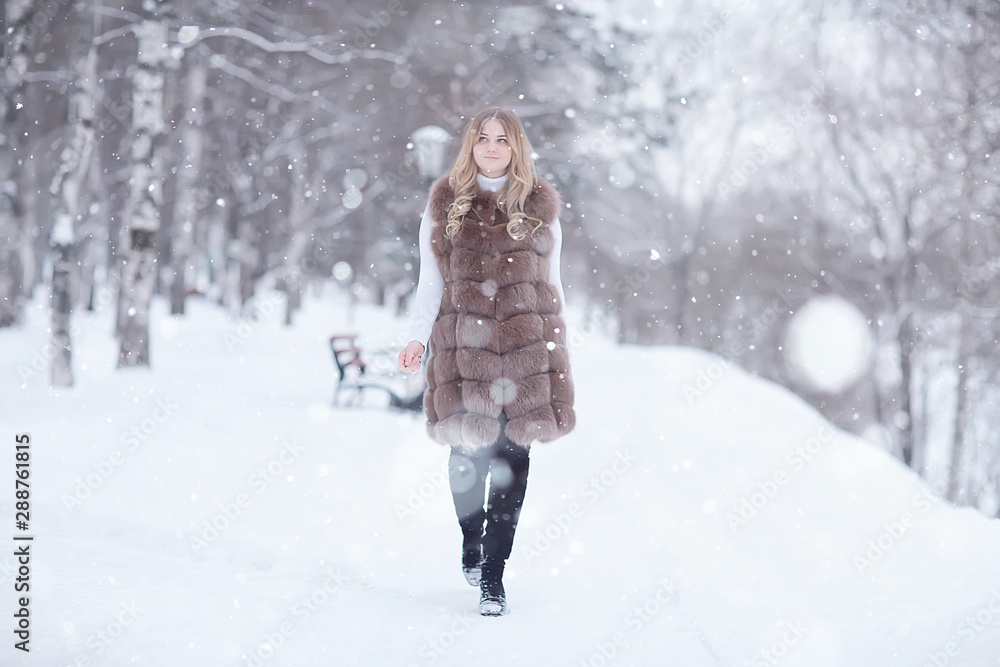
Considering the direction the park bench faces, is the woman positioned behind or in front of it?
in front

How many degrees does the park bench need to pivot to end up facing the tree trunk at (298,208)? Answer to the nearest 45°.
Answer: approximately 135° to its left

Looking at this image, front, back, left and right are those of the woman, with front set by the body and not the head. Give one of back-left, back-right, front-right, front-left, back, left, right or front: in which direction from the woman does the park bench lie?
back

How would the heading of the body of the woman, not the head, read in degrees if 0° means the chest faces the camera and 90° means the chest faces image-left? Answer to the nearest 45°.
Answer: approximately 0°

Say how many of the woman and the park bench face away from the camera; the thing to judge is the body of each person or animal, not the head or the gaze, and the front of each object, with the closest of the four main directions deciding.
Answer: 0

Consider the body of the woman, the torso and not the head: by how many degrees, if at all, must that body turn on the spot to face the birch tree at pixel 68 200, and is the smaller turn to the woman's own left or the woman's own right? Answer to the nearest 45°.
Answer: approximately 135° to the woman's own right

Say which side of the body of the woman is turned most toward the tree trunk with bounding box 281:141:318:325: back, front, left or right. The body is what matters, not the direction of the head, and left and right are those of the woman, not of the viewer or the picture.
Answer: back
